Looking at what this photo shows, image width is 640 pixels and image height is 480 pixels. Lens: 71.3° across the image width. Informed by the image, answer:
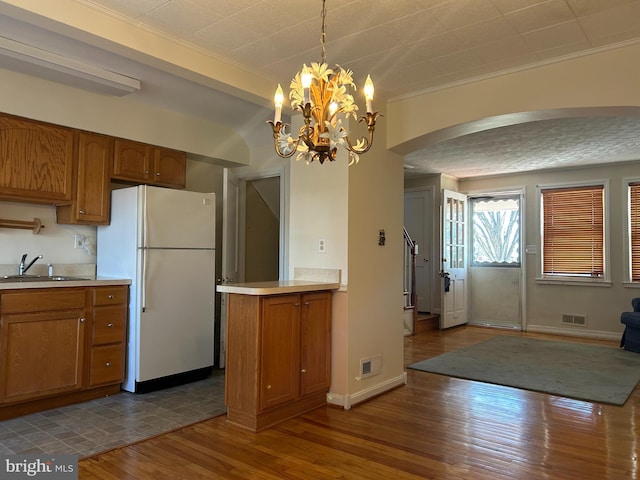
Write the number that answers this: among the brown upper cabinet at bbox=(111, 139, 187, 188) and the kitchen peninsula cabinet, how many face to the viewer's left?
0

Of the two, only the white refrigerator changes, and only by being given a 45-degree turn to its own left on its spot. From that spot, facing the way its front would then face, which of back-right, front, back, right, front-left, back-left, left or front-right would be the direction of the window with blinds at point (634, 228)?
front

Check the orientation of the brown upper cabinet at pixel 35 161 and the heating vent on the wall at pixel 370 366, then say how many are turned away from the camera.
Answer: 0

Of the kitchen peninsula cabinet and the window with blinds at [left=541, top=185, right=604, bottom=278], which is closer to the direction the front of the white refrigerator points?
the kitchen peninsula cabinet

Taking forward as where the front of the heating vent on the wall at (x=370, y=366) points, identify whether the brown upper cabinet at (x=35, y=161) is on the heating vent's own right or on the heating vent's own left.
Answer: on the heating vent's own right

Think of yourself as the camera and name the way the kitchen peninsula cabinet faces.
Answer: facing the viewer and to the right of the viewer

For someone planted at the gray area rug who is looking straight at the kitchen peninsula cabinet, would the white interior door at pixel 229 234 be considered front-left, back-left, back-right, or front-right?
front-right

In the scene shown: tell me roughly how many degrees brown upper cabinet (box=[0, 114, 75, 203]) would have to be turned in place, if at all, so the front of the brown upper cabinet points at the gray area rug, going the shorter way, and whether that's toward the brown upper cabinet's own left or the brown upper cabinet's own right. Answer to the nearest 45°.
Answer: approximately 45° to the brown upper cabinet's own left

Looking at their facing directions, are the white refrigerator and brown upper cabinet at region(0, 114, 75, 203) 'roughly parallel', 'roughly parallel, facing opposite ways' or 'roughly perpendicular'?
roughly parallel

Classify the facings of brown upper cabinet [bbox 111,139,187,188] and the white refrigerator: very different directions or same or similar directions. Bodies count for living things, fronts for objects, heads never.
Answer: same or similar directions

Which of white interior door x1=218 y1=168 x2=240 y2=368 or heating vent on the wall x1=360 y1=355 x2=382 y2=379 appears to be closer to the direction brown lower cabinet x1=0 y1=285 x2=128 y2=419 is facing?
the heating vent on the wall
